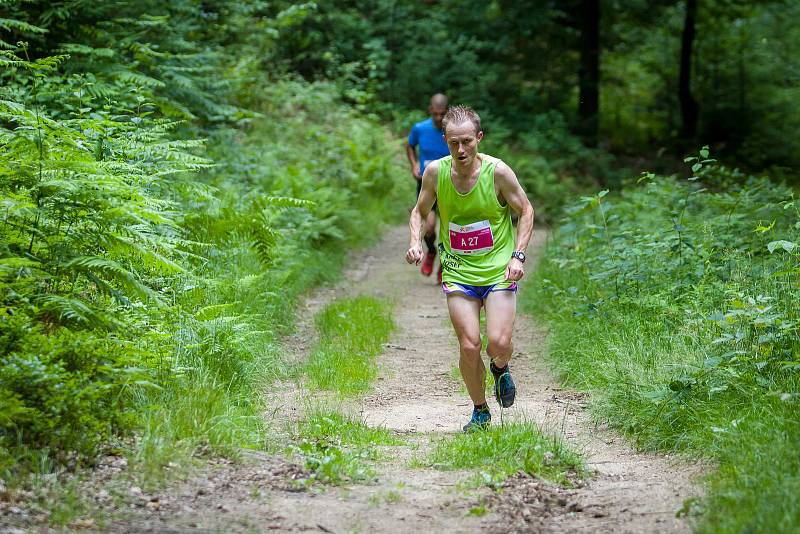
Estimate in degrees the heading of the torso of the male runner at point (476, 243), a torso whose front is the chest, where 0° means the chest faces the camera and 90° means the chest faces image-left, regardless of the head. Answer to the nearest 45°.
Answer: approximately 0°

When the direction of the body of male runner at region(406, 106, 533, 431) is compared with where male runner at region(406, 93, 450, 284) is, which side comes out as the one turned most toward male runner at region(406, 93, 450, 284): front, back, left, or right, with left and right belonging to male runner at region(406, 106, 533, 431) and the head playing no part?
back
